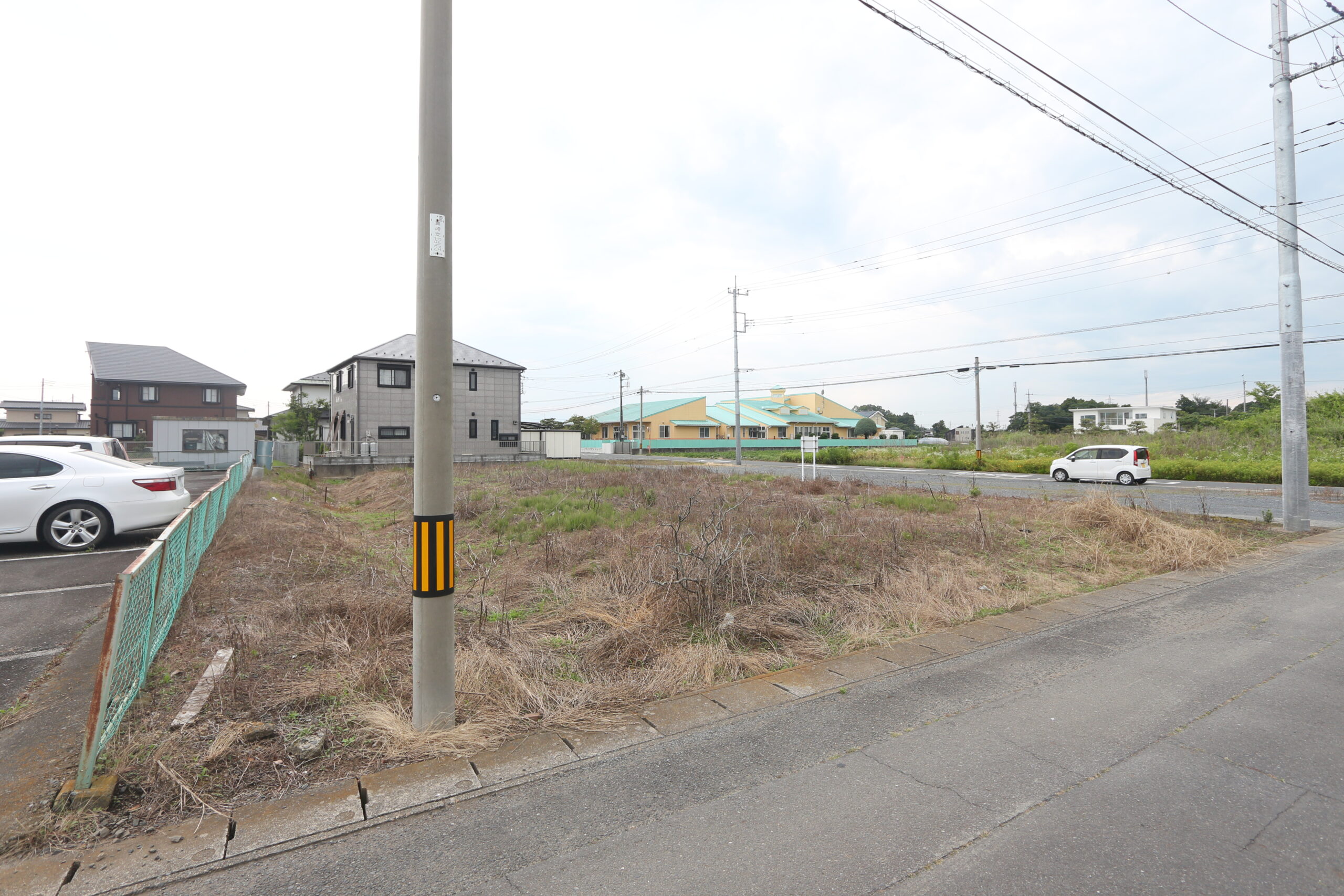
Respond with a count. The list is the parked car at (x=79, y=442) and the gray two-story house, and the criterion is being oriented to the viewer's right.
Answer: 0

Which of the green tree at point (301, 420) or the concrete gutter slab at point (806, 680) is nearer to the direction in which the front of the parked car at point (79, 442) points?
the green tree

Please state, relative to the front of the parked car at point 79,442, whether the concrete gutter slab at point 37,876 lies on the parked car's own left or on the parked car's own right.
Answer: on the parked car's own left

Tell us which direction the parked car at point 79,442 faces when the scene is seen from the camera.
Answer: facing away from the viewer and to the left of the viewer

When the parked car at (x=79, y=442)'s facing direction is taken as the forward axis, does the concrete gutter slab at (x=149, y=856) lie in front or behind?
behind

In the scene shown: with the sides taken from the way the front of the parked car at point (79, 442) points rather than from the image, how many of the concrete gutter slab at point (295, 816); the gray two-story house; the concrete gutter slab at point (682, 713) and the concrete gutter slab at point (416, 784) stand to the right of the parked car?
1

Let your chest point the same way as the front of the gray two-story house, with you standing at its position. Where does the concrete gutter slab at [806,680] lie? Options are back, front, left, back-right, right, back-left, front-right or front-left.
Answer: left

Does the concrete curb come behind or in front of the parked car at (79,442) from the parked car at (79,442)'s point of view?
behind

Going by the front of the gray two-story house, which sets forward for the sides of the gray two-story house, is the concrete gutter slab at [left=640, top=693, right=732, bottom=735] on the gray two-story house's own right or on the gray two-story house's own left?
on the gray two-story house's own left
